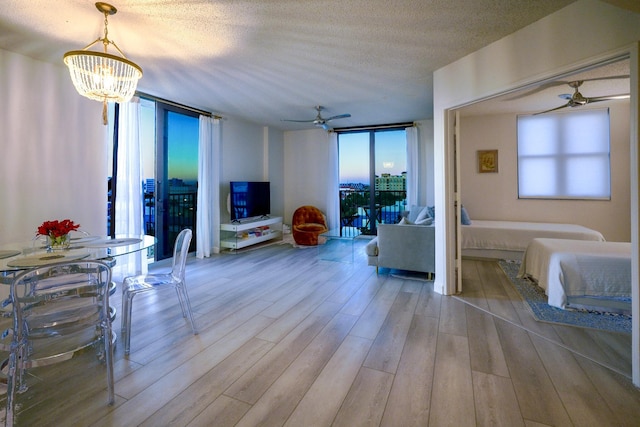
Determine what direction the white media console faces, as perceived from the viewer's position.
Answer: facing the viewer and to the right of the viewer

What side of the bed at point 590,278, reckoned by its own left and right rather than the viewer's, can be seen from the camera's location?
left

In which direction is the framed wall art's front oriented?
toward the camera

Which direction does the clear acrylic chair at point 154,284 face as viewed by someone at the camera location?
facing to the left of the viewer

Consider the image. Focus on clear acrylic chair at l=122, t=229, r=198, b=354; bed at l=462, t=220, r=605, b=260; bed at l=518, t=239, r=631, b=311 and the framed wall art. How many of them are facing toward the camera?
1

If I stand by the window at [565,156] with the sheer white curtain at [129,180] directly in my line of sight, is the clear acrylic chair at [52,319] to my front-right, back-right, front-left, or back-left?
front-left

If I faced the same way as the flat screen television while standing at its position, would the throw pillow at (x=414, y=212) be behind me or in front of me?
in front
